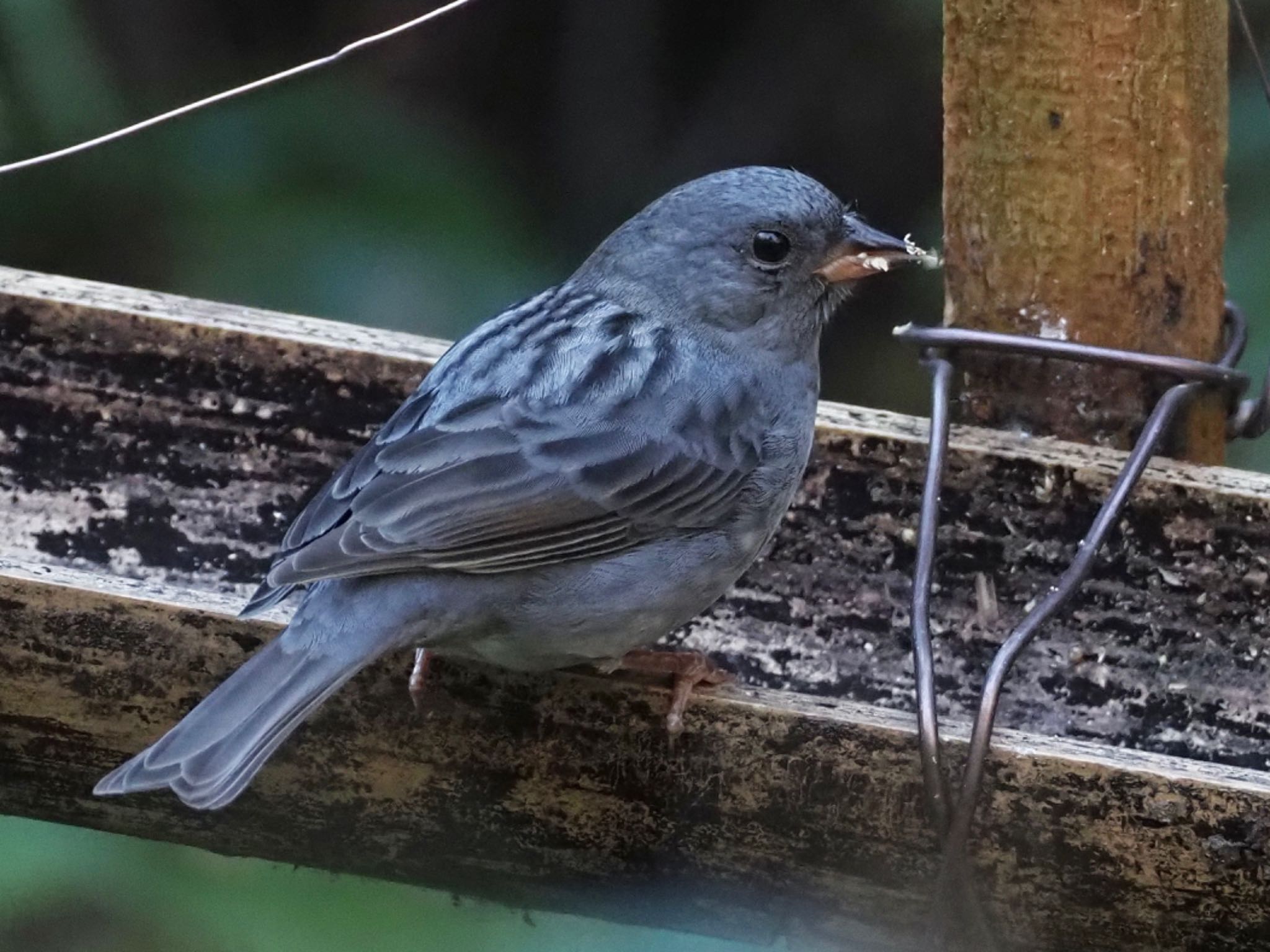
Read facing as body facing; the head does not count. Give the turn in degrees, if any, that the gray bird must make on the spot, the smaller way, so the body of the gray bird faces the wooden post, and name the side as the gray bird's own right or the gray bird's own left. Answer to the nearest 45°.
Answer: approximately 45° to the gray bird's own left

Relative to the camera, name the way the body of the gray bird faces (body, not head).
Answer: to the viewer's right
